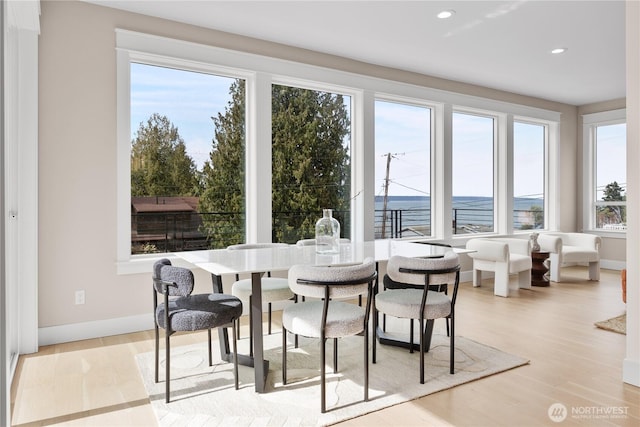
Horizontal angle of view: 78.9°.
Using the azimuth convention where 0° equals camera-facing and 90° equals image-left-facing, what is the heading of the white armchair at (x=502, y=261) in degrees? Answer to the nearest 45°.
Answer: approximately 315°

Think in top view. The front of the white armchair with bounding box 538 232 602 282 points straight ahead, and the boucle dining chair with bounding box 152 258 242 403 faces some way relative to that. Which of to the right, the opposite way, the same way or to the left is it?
to the left

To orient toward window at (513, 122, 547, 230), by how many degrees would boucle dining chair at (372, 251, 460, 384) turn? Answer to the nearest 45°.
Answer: approximately 45° to its right

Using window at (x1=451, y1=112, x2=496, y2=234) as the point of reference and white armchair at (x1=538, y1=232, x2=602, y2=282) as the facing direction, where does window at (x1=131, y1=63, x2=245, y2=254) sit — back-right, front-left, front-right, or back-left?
back-right

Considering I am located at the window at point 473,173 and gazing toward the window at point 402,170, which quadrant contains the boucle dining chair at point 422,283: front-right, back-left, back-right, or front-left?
front-left

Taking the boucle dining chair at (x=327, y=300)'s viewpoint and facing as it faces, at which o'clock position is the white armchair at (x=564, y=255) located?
The white armchair is roughly at 3 o'clock from the boucle dining chair.

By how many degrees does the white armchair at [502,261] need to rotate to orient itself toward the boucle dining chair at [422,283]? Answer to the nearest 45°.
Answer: approximately 45° to its right

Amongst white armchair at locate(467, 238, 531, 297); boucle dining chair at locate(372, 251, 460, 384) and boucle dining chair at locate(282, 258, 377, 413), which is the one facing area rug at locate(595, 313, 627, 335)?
the white armchair

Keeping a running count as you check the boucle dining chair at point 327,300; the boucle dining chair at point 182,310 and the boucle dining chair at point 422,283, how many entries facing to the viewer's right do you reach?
1

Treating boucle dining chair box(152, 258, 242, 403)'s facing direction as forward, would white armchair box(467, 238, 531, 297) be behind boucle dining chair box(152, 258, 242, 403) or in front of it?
in front

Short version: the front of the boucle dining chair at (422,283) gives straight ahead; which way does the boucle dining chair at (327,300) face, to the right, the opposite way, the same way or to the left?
the same way

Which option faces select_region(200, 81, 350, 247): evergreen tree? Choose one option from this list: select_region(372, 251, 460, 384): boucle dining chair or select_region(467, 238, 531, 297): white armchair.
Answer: the boucle dining chair

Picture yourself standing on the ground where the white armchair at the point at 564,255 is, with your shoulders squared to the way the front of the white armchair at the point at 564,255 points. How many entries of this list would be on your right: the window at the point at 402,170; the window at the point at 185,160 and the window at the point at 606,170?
2

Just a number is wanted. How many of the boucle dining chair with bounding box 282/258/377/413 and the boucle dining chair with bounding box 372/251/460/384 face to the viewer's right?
0

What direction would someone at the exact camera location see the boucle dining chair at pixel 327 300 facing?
facing away from the viewer and to the left of the viewer

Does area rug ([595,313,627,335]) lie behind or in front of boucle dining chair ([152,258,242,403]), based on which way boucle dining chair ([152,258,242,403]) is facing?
in front

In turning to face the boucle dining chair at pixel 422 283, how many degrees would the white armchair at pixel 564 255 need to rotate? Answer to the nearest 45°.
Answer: approximately 45° to its right

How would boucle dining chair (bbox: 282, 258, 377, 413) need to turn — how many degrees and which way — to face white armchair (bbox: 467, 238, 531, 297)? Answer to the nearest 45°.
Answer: approximately 90° to its right

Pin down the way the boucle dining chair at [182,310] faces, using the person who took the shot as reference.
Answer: facing to the right of the viewer

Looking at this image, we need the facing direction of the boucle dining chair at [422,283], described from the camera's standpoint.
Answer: facing away from the viewer and to the left of the viewer
